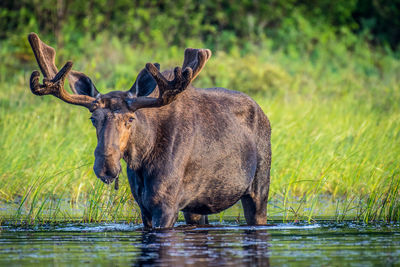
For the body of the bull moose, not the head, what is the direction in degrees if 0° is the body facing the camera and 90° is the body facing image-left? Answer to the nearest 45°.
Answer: approximately 45°
